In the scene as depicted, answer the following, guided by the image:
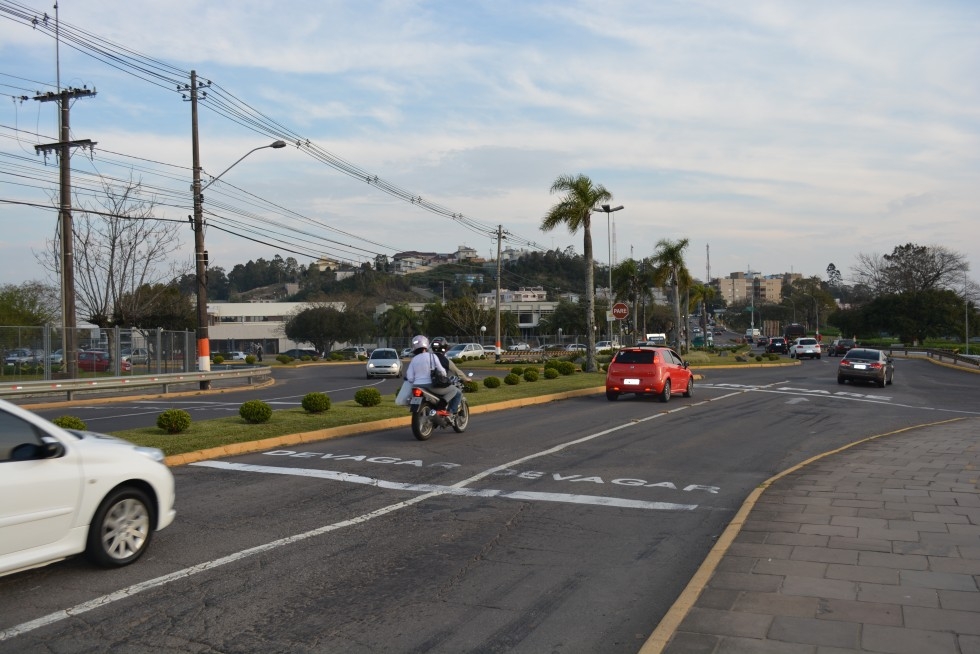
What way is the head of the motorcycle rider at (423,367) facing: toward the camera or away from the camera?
away from the camera

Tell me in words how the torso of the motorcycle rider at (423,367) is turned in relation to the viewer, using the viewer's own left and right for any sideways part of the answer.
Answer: facing away from the viewer and to the right of the viewer

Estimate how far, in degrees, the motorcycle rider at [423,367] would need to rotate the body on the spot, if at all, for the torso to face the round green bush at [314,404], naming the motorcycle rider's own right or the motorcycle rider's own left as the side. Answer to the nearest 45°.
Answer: approximately 90° to the motorcycle rider's own left

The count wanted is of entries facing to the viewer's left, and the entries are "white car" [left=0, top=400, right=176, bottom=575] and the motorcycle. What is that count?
0

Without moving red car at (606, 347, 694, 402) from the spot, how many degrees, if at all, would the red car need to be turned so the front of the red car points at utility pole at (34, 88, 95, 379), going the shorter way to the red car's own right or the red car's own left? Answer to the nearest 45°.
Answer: approximately 135° to the red car's own left

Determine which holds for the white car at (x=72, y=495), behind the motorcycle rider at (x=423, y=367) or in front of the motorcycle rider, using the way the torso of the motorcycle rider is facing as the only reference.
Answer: behind

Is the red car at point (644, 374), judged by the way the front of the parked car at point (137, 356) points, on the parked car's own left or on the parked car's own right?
on the parked car's own left

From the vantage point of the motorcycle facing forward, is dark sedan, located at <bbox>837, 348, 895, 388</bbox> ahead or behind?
ahead

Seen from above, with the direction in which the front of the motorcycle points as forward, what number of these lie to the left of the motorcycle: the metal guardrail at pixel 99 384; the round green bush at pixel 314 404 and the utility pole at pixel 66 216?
3

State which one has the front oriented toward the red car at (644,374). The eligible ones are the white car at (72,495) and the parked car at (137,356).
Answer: the white car

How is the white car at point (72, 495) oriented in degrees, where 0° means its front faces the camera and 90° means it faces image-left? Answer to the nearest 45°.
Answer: approximately 225°
